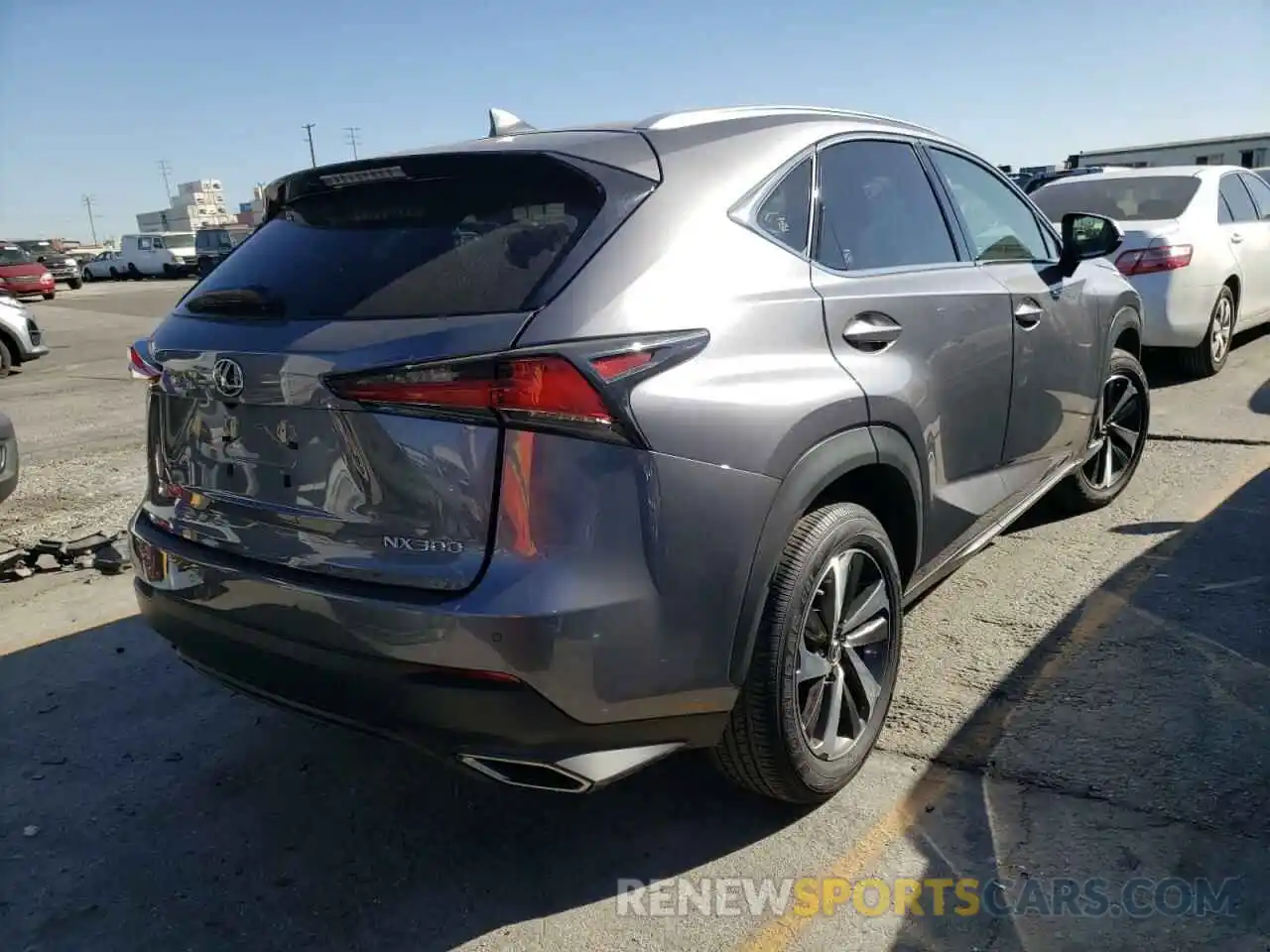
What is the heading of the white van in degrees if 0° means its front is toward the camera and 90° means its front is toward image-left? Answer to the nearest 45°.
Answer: approximately 315°

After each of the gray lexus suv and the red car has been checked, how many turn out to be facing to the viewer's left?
0

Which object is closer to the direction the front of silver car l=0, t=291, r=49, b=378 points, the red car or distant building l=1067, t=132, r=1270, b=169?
the distant building

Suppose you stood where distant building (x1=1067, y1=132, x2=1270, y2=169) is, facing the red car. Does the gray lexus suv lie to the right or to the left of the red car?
left

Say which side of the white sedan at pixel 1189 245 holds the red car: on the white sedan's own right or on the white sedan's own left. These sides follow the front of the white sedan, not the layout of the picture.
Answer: on the white sedan's own left

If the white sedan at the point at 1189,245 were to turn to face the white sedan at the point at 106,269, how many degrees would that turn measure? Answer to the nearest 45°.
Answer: approximately 90° to its left

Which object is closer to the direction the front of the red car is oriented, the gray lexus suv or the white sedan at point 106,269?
the gray lexus suv

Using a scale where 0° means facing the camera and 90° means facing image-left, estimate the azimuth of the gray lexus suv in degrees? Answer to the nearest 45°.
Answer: approximately 225°

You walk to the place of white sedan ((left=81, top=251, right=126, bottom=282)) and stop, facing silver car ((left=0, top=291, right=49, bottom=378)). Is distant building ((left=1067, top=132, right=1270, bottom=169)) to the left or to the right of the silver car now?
left

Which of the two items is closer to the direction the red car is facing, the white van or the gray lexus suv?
the gray lexus suv

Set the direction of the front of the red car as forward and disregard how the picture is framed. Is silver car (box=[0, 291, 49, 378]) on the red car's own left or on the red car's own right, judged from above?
on the red car's own right

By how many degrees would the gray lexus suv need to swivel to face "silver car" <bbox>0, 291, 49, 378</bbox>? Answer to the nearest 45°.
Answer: approximately 90° to its left

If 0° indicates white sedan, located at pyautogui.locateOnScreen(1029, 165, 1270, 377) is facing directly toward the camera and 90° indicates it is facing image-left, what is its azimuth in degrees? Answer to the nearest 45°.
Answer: approximately 225°

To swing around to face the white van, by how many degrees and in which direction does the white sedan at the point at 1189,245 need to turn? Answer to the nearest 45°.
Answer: approximately 90° to its left
